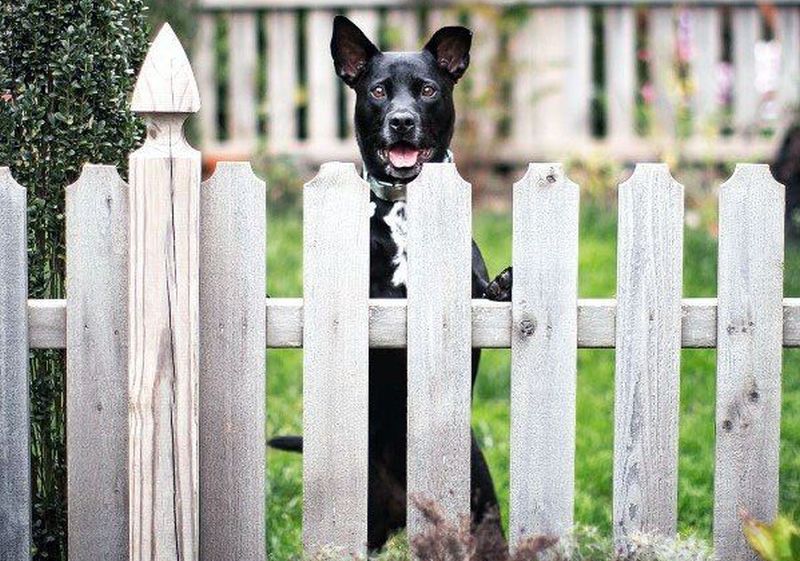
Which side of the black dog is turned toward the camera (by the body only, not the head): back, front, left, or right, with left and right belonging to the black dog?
front

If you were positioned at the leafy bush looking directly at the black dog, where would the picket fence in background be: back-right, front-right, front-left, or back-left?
front-left

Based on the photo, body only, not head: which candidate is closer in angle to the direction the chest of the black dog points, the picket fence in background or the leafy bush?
the leafy bush

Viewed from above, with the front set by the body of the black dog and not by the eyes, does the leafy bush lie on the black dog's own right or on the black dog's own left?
on the black dog's own right

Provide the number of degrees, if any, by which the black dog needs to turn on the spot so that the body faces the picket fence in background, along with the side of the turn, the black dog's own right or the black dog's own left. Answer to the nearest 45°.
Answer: approximately 180°
